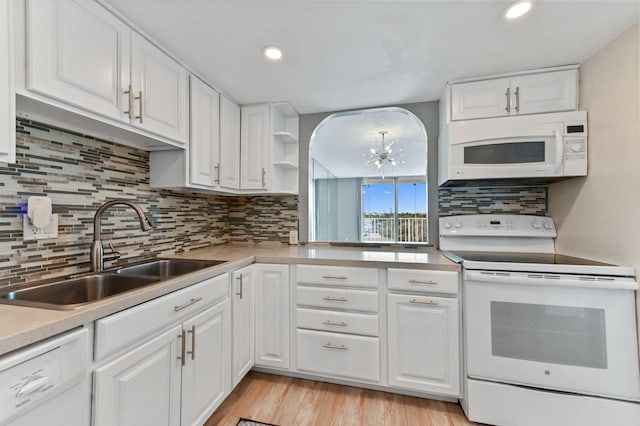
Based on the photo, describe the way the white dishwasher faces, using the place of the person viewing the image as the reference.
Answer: facing the viewer and to the right of the viewer

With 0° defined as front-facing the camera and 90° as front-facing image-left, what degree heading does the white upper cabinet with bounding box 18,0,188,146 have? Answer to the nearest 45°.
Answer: approximately 315°

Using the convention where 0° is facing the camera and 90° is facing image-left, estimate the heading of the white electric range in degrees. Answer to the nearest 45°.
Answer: approximately 0°

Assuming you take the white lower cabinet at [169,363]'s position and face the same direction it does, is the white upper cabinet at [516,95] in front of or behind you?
in front

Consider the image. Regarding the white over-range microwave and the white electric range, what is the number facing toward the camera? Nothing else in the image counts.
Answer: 2

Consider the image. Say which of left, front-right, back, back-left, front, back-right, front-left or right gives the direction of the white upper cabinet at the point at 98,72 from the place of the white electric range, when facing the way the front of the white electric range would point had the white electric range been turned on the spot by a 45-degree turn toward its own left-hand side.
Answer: right

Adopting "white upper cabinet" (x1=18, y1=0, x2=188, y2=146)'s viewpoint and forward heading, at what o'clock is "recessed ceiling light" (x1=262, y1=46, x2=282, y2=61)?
The recessed ceiling light is roughly at 11 o'clock from the white upper cabinet.

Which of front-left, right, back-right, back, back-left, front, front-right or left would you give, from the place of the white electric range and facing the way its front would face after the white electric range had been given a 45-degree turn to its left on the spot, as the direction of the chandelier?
back

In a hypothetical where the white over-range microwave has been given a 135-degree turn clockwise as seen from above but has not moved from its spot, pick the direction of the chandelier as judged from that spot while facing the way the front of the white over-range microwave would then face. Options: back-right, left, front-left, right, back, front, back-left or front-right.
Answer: front
